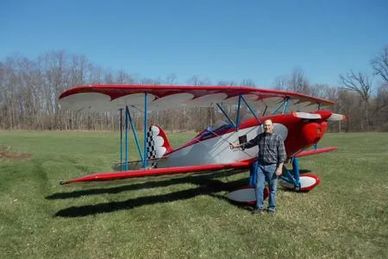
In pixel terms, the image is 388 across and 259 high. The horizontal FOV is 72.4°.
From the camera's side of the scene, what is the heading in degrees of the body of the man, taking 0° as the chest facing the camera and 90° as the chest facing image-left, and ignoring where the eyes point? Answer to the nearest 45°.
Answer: approximately 0°

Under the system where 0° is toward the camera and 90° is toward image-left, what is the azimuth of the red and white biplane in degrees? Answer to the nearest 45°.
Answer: approximately 315°
